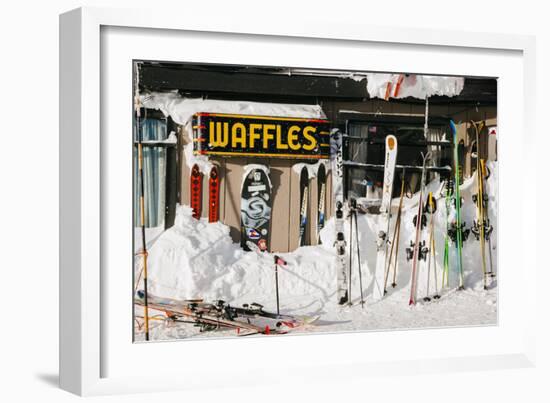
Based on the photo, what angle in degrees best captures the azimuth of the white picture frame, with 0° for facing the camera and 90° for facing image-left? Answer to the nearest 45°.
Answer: approximately 315°
